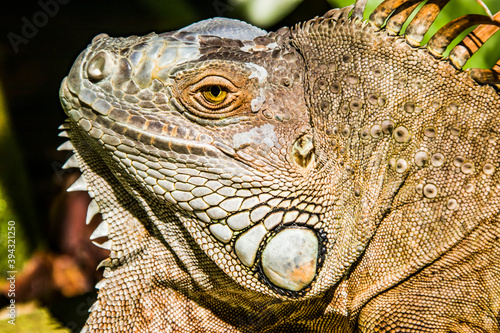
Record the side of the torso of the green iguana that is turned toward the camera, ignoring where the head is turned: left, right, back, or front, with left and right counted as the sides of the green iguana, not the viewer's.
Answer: left
